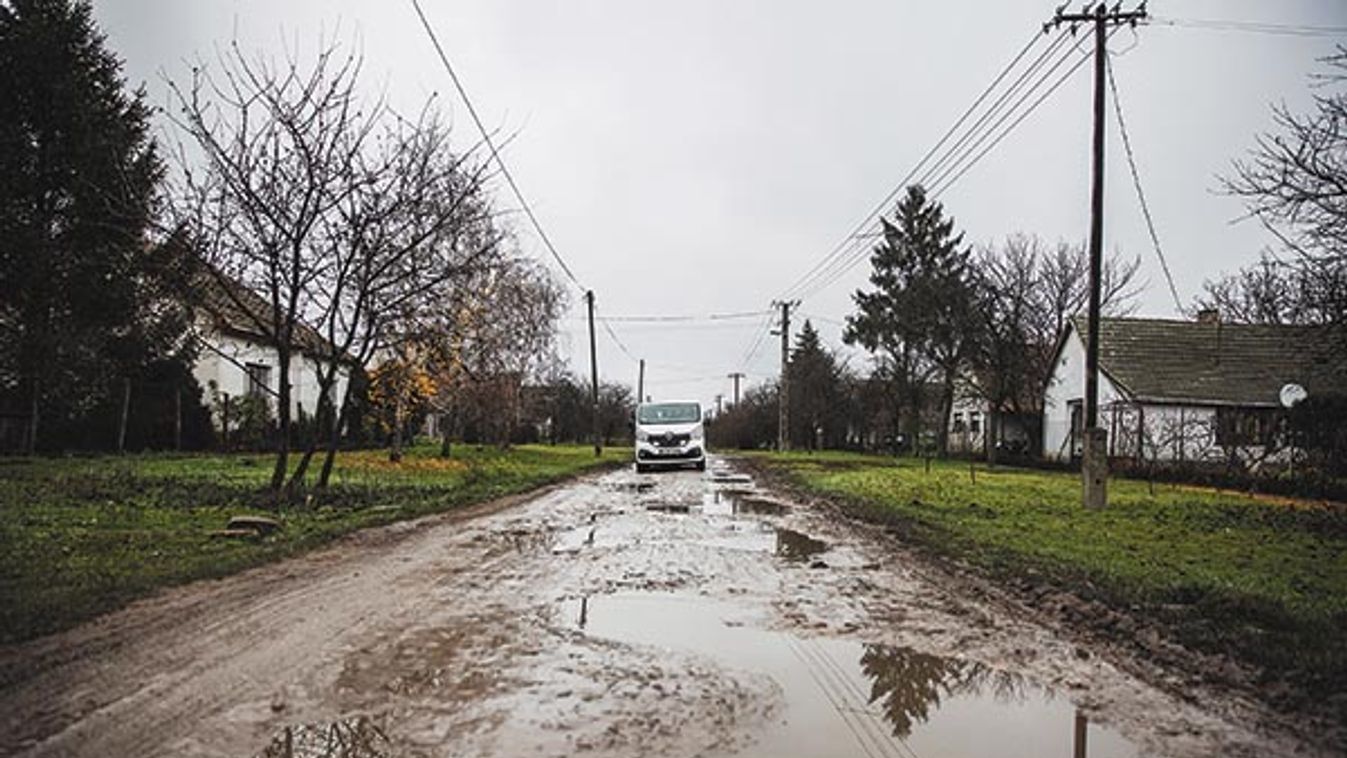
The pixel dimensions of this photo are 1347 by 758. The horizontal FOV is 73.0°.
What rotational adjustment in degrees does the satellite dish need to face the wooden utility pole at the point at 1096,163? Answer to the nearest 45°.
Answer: approximately 45° to its right

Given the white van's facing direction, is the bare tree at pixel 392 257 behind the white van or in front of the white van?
in front

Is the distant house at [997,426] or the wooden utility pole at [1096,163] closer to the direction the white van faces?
the wooden utility pole

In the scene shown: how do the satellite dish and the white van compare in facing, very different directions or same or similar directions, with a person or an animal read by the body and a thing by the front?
same or similar directions

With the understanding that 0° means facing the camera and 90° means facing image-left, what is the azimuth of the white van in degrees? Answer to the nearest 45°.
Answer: approximately 0°

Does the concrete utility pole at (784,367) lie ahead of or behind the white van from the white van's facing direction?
behind

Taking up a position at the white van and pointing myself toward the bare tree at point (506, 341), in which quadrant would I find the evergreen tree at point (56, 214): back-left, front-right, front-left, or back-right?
front-left

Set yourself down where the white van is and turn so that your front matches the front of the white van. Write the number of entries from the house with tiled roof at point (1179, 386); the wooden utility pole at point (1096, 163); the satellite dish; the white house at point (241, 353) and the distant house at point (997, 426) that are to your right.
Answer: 1

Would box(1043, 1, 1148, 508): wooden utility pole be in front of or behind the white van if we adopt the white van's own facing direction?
in front

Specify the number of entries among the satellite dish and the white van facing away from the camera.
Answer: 0

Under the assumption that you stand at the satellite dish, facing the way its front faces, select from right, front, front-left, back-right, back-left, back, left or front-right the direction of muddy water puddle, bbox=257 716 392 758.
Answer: front-right

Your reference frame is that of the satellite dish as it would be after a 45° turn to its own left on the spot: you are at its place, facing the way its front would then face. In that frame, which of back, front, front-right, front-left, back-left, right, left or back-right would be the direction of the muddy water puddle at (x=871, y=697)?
right

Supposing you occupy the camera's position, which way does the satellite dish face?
facing the viewer and to the right of the viewer

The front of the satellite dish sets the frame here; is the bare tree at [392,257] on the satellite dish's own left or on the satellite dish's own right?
on the satellite dish's own right
